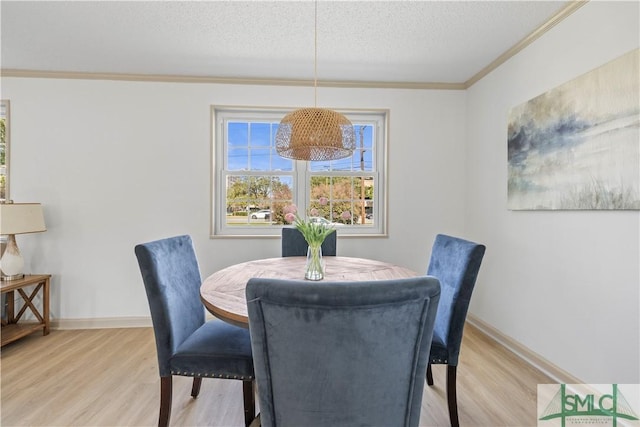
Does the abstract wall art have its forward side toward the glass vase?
yes

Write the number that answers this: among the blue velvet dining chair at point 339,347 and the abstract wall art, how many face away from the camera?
1

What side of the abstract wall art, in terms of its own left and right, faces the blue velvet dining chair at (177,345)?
front

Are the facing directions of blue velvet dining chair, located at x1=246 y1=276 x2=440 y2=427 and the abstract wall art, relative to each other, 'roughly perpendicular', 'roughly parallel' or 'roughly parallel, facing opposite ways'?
roughly perpendicular

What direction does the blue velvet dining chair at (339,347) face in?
away from the camera

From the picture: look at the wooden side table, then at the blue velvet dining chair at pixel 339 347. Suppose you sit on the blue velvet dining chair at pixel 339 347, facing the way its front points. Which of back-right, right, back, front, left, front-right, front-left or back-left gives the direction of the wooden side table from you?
front-left

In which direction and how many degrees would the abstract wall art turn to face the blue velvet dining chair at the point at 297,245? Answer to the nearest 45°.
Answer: approximately 45° to its right

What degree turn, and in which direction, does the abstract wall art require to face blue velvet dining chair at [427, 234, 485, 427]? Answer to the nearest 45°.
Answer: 0° — it already faces it

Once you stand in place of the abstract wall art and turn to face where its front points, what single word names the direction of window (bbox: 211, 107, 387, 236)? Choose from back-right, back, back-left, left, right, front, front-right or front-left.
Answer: front-right

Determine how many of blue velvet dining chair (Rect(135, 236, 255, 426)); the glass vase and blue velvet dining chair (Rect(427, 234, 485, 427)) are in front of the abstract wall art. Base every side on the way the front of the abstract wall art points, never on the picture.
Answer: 3

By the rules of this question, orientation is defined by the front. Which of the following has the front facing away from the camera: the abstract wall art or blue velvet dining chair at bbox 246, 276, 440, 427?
the blue velvet dining chair

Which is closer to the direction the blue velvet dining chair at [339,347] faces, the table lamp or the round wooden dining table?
the round wooden dining table

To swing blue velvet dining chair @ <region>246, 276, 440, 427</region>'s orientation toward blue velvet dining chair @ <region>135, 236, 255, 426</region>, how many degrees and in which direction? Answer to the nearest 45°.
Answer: approximately 45° to its left

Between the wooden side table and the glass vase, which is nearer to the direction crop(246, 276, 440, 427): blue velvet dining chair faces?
the glass vase

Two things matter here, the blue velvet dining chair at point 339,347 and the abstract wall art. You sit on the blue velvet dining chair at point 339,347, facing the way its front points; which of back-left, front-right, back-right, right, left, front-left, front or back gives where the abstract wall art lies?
front-right

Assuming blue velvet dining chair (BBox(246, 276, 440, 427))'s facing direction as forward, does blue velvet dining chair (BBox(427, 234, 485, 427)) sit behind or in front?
in front

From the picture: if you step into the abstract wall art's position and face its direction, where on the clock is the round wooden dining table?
The round wooden dining table is roughly at 12 o'clock from the abstract wall art.
